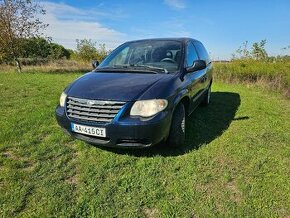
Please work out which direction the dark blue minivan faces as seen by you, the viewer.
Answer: facing the viewer and to the left of the viewer
